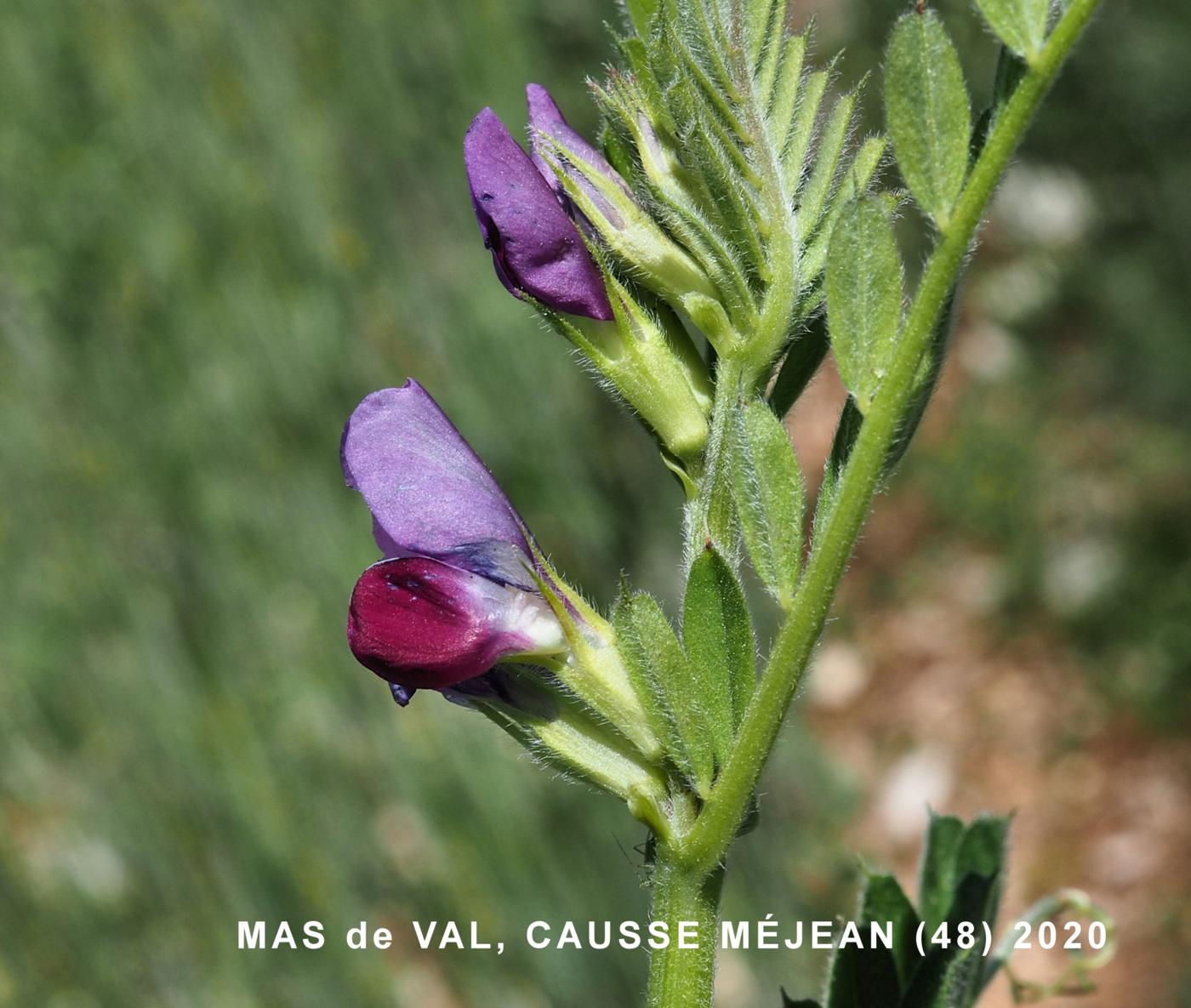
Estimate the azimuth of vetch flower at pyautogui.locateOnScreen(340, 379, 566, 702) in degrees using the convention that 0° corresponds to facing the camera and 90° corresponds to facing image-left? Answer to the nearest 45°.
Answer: approximately 90°
